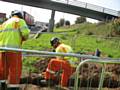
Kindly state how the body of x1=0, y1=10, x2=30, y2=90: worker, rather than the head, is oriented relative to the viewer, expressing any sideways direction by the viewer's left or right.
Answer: facing away from the viewer and to the right of the viewer

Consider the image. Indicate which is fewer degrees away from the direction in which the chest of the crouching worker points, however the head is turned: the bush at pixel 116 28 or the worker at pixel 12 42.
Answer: the worker

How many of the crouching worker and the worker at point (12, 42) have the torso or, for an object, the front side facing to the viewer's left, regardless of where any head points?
1

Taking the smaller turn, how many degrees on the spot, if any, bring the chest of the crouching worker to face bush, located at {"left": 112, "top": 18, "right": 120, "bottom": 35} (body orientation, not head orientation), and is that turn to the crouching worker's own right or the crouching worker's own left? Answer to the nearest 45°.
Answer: approximately 90° to the crouching worker's own right

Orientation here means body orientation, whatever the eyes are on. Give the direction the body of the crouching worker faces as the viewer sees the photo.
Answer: to the viewer's left

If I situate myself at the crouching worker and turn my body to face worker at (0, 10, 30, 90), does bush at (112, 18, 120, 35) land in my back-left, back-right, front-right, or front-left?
back-right
